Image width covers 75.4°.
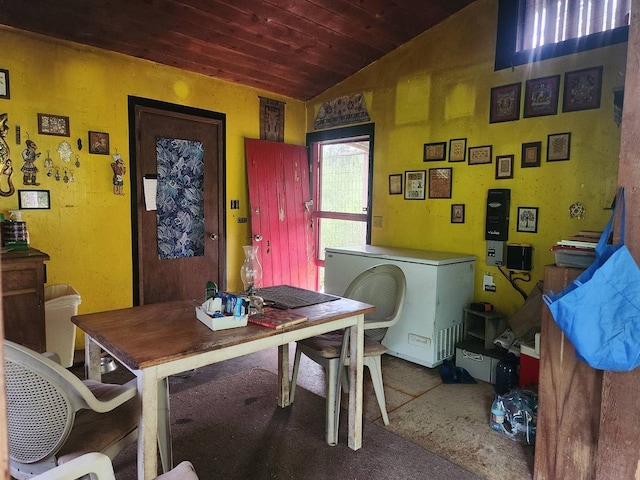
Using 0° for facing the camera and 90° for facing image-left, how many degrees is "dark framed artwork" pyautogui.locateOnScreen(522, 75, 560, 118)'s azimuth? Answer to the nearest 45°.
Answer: approximately 45°

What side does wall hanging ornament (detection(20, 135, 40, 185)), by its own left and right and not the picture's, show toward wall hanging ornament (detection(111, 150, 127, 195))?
left

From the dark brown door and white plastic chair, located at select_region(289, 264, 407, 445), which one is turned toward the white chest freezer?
the dark brown door

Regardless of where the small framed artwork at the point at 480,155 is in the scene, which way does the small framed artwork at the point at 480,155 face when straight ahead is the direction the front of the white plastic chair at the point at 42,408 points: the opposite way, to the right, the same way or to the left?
the opposite way

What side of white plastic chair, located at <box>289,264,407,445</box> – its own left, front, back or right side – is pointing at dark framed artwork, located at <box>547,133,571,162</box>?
back

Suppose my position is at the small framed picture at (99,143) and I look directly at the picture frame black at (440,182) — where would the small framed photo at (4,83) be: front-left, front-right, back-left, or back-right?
back-right

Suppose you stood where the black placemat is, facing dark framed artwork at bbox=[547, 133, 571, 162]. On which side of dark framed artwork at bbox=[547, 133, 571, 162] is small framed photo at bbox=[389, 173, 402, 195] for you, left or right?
left
